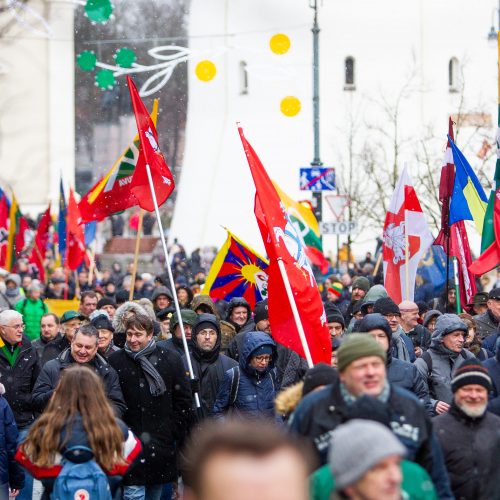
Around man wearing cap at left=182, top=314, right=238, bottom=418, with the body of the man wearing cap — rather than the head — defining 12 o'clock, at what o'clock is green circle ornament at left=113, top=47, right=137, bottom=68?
The green circle ornament is roughly at 6 o'clock from the man wearing cap.

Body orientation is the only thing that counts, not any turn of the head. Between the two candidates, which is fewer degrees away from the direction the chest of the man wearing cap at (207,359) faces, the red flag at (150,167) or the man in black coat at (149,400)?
the man in black coat

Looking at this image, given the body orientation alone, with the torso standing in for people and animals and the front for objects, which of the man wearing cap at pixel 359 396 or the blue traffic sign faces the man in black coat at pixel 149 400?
the blue traffic sign

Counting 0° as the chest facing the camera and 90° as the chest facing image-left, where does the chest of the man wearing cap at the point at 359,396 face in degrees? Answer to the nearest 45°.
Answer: approximately 0°

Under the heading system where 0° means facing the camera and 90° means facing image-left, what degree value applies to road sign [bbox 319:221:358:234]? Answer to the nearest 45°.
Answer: approximately 0°

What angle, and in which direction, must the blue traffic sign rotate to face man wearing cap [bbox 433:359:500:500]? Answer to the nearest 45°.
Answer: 0° — it already faces them

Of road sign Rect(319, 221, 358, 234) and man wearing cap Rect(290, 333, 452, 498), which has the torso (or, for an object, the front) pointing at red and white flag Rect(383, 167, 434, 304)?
the road sign

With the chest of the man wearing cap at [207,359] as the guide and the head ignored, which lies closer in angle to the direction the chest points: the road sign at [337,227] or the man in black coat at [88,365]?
the man in black coat

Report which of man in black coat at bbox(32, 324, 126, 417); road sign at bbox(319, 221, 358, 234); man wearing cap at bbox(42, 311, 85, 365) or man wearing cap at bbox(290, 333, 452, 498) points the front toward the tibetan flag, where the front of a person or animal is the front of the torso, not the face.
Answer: the road sign

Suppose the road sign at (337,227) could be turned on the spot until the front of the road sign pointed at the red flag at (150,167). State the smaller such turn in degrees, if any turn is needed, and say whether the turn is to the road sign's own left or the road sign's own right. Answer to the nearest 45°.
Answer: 0° — it already faces it
